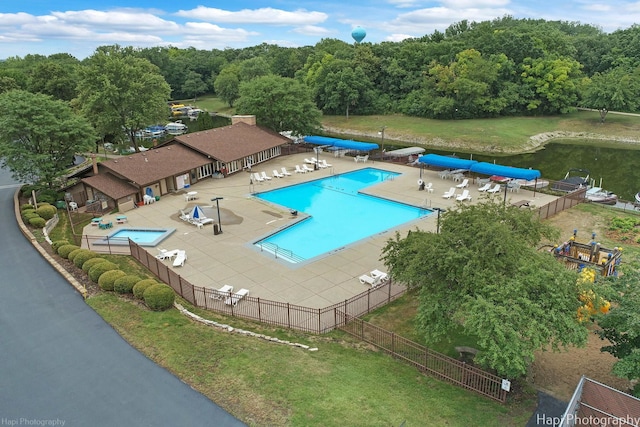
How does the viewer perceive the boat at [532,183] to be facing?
facing to the left of the viewer

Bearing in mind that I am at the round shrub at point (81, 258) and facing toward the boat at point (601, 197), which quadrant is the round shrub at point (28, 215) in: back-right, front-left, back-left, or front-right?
back-left

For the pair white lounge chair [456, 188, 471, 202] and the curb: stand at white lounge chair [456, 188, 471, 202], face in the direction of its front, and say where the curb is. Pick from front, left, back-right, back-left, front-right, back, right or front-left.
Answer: front

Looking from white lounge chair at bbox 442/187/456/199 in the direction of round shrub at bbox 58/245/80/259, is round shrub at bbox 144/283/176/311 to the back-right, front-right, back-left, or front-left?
front-left

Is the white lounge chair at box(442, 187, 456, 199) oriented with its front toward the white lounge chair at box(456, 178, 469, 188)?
no

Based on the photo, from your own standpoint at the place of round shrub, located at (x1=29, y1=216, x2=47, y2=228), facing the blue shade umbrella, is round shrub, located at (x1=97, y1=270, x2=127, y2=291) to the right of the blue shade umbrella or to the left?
right

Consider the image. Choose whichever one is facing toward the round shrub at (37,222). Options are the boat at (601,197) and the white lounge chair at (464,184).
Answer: the white lounge chair

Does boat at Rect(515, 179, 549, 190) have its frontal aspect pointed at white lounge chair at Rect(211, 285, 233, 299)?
no

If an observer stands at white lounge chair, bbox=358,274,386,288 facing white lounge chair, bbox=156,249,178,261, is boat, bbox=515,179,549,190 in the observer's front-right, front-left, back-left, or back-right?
back-right

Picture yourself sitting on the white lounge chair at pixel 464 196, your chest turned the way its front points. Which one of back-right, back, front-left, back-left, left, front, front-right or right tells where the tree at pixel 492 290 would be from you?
front-left

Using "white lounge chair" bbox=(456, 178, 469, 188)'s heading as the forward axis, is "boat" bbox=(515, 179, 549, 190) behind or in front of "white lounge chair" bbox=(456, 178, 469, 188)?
behind

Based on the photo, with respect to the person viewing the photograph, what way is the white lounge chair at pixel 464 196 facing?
facing the viewer and to the left of the viewer

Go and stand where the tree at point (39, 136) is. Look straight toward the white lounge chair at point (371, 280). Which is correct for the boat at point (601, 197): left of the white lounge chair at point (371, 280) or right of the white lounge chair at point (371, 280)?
left

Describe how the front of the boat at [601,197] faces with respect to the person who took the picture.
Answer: facing the viewer and to the right of the viewer

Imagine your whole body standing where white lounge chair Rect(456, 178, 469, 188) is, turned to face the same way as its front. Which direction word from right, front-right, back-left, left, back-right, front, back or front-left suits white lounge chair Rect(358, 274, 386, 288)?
front-left

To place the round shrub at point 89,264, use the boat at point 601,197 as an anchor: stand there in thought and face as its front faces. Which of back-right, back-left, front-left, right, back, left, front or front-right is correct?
right

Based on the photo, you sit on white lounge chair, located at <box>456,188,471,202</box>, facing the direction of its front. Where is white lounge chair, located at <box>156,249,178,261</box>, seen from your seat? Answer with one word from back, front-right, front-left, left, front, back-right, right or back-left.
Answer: front

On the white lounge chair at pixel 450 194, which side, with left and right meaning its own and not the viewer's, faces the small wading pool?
front

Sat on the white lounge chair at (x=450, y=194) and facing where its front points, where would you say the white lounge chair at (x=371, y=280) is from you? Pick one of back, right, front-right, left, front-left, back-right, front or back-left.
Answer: front-left

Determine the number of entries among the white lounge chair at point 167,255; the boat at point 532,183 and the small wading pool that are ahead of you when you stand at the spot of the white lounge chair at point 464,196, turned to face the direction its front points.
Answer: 2
